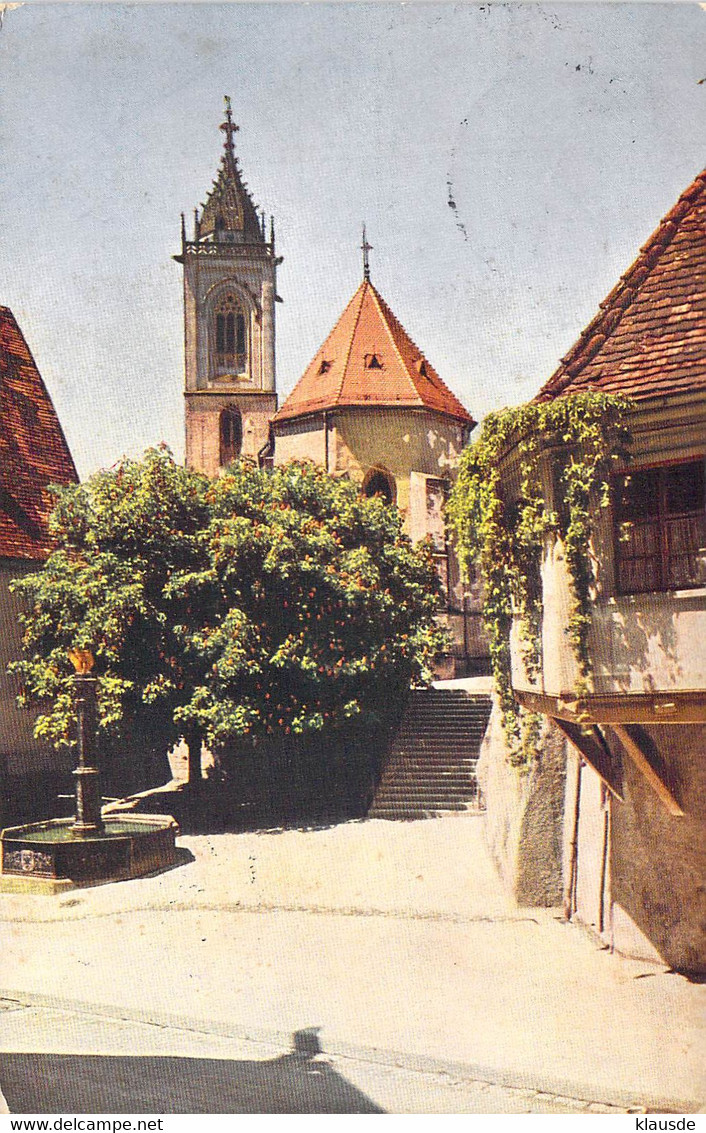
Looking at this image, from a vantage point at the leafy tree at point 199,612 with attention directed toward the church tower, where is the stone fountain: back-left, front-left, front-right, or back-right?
back-left

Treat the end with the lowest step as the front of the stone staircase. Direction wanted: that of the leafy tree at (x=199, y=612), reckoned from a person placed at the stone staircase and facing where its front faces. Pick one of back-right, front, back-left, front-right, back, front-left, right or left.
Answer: right

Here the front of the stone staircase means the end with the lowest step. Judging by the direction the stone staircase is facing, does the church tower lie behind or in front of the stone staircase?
behind

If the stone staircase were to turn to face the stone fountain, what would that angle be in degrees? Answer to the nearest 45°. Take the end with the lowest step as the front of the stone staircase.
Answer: approximately 45° to its right

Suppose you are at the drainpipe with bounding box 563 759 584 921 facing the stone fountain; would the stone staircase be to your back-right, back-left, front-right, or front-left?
front-right

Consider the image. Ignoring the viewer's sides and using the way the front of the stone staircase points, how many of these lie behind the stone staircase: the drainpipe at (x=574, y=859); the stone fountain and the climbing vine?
0

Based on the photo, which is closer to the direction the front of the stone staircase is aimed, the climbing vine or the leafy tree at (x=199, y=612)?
the climbing vine

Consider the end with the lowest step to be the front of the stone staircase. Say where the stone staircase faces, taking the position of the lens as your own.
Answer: facing the viewer

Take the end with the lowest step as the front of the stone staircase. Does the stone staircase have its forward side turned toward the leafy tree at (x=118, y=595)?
no
